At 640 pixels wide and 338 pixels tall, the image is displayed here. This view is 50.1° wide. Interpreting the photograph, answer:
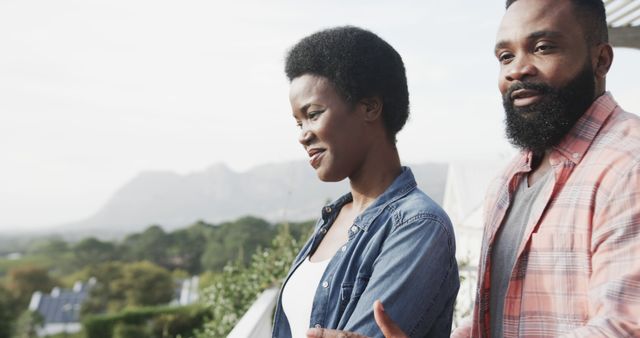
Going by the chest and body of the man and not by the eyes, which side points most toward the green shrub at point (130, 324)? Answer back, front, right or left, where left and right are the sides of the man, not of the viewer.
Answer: right

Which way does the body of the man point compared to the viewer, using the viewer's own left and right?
facing the viewer and to the left of the viewer

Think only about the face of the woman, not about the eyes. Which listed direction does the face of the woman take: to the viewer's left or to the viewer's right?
to the viewer's left

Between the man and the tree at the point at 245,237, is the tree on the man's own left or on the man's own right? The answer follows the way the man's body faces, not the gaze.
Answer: on the man's own right

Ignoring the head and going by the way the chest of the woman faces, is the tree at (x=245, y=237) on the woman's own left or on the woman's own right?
on the woman's own right

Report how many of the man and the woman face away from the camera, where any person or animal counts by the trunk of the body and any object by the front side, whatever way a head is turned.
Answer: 0

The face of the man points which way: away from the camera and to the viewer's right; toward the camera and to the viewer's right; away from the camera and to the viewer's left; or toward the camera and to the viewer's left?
toward the camera and to the viewer's left
